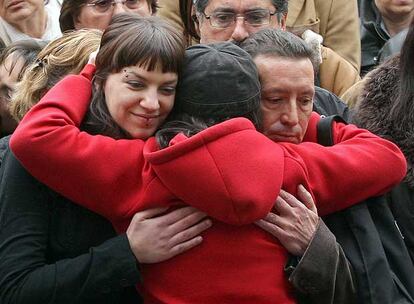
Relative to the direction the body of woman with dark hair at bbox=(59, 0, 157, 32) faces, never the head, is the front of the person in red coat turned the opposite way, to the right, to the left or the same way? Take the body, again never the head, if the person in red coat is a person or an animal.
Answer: the opposite way

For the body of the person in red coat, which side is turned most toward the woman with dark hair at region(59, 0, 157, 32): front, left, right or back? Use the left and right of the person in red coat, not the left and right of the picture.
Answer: front

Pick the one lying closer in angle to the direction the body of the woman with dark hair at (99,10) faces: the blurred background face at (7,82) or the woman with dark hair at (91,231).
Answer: the woman with dark hair

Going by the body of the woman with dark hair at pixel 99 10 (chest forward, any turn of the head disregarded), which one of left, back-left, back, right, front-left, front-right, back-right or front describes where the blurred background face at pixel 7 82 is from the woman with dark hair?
front-right

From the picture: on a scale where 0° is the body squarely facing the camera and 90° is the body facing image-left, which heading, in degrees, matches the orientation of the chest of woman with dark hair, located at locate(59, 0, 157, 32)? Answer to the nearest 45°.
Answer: approximately 0°

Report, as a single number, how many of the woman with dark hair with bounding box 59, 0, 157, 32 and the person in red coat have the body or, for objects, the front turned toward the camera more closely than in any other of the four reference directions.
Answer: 1

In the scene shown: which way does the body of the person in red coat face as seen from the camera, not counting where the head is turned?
away from the camera

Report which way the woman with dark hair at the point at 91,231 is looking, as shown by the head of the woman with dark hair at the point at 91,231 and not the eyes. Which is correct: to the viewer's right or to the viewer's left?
to the viewer's right
